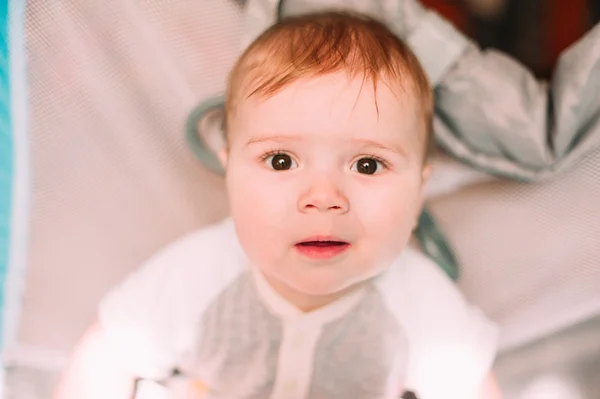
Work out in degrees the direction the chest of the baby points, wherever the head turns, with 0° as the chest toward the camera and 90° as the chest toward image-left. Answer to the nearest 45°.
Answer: approximately 0°
